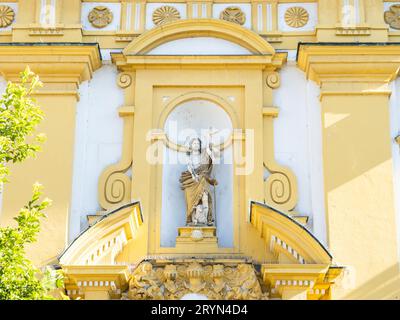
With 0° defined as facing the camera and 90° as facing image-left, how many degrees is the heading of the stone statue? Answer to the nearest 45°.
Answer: approximately 0°

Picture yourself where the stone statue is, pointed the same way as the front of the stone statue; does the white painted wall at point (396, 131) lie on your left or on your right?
on your left
